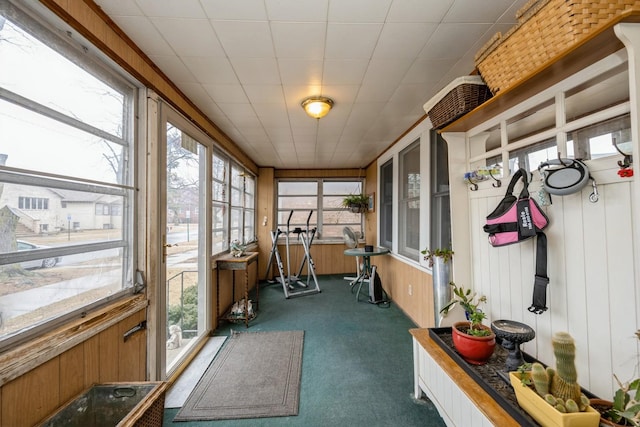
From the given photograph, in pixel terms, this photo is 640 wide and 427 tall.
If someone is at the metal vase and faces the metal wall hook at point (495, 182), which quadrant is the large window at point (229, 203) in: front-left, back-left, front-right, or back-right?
back-right

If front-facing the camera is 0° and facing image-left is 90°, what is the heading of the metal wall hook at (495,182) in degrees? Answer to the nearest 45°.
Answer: approximately 45°

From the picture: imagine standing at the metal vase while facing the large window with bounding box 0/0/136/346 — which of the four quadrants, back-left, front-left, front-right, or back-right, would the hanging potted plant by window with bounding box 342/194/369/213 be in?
back-right
